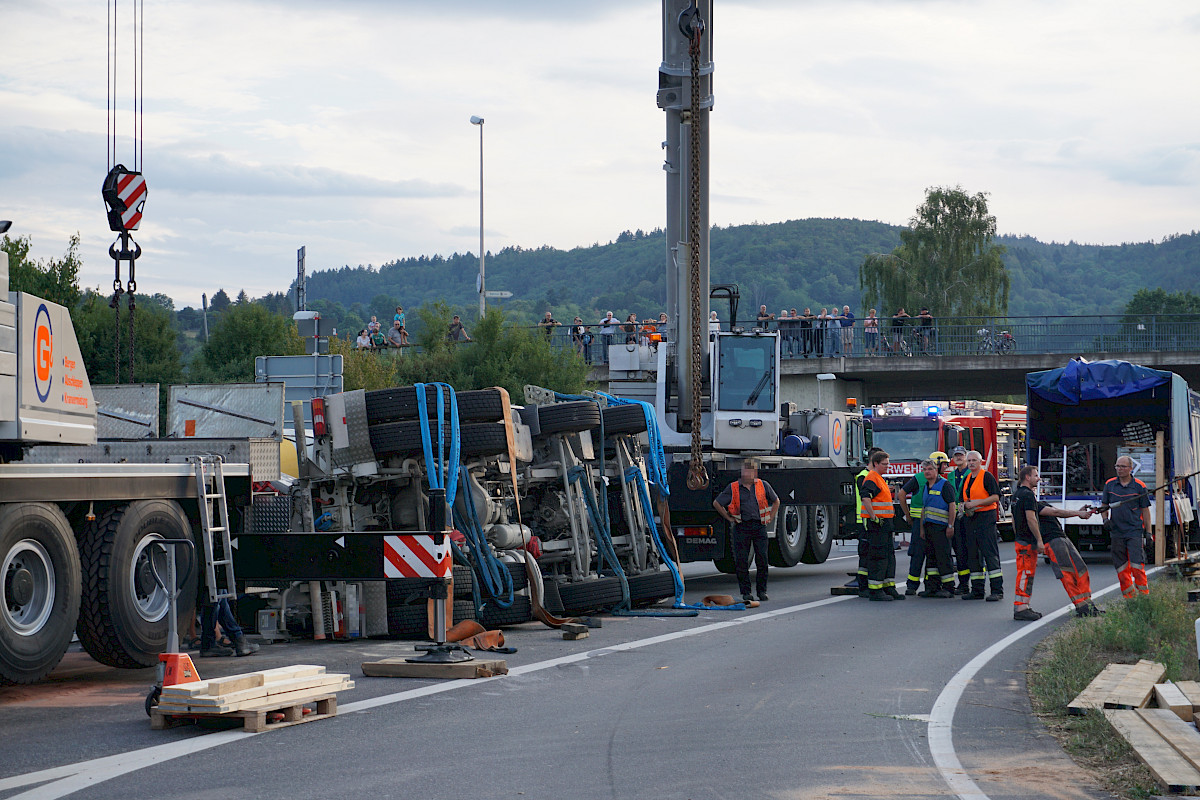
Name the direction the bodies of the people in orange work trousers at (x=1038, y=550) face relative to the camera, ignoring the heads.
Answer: to the viewer's right

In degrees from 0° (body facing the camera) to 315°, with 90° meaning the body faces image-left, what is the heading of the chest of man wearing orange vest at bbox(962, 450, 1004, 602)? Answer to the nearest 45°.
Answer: approximately 45°

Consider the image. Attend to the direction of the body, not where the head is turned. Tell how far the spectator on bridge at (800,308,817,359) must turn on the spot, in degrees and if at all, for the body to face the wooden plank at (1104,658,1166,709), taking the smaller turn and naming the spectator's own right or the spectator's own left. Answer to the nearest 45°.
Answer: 0° — they already face it

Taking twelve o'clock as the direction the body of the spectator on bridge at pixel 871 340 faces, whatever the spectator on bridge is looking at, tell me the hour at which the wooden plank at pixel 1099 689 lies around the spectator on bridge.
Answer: The wooden plank is roughly at 12 o'clock from the spectator on bridge.

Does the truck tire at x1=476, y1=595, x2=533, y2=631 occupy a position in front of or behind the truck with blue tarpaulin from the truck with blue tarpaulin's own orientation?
behind

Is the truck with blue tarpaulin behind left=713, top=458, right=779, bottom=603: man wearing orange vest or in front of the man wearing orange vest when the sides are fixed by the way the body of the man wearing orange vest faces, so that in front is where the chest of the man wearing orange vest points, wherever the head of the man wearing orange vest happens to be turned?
behind

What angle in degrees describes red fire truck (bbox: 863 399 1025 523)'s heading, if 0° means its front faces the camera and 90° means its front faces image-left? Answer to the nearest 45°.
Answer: approximately 45°

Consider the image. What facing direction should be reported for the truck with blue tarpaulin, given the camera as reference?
facing away from the viewer

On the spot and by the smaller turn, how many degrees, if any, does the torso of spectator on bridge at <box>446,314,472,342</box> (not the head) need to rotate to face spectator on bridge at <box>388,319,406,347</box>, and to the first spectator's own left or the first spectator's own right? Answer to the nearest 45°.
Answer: approximately 135° to the first spectator's own right

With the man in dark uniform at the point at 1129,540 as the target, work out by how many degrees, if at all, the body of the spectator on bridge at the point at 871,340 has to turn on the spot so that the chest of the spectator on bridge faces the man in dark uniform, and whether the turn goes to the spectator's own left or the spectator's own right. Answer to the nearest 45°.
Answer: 0° — they already face them

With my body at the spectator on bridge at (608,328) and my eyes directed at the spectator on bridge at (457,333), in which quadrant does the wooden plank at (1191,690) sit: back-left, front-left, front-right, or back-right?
back-left
